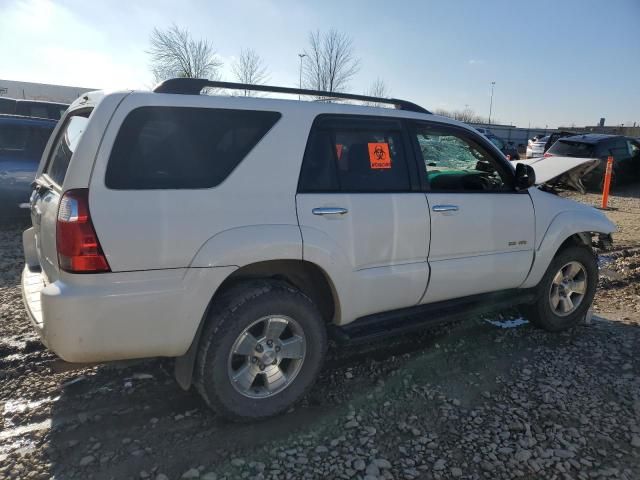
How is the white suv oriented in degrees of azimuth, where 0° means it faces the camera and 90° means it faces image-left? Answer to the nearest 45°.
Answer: approximately 225°

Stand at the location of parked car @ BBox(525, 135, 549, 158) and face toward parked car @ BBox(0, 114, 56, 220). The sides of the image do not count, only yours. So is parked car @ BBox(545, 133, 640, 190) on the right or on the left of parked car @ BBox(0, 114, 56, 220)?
left

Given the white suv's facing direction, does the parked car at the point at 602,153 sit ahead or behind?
ahead

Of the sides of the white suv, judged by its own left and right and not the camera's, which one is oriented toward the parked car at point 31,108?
left

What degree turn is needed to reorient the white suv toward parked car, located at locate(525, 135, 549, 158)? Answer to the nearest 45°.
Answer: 0° — it already faces it
